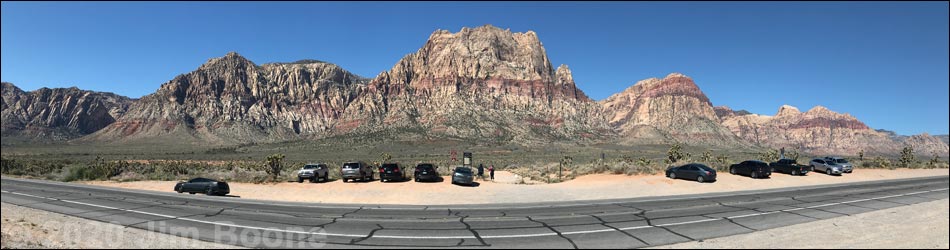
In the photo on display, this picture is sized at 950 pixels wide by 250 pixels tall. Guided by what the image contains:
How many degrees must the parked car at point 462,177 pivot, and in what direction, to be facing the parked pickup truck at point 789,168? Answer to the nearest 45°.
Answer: approximately 90° to its right

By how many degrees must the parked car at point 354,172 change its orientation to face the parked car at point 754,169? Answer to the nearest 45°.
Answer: approximately 45° to its right

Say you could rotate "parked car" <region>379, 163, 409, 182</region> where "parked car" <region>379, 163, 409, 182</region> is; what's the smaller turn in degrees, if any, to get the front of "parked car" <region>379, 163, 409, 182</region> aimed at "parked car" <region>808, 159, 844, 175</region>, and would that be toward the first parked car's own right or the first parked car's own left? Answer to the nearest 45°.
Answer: approximately 45° to the first parked car's own right

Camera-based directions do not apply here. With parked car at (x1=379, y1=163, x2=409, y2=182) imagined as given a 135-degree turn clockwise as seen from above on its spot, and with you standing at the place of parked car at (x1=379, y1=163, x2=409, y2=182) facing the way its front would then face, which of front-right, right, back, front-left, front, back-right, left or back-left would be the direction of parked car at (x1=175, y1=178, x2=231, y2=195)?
right

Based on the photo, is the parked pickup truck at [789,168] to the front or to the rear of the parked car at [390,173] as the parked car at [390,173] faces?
to the front

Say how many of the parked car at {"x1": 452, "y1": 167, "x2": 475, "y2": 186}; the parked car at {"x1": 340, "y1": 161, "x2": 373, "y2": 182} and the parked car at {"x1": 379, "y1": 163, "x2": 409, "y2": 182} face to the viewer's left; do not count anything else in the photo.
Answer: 0

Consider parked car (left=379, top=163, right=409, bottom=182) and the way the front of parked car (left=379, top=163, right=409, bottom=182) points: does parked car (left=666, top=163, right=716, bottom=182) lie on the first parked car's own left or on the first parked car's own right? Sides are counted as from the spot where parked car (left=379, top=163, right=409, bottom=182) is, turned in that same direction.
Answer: on the first parked car's own right

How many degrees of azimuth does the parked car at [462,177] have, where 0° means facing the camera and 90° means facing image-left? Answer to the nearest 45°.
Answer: approximately 180°

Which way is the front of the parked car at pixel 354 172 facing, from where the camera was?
facing away from the viewer and to the right of the viewer

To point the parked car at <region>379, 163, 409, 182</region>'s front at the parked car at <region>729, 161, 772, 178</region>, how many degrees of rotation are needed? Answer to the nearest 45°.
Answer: approximately 45° to its right

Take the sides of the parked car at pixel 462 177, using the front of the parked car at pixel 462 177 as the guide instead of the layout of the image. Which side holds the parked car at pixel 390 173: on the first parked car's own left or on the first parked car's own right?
on the first parked car's own left

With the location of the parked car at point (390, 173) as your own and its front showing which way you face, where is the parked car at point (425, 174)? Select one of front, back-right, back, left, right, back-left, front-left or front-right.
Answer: front-right

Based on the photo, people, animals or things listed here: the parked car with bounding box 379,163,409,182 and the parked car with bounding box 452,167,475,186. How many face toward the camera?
0

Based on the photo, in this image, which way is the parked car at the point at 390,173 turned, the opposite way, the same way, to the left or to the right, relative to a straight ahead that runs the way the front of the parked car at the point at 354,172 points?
the same way

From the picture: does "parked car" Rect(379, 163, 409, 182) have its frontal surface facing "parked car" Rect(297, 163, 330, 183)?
no

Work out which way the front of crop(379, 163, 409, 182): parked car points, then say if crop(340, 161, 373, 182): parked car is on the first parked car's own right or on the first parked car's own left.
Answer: on the first parked car's own left

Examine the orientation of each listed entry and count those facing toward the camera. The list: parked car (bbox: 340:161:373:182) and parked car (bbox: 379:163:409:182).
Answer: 0

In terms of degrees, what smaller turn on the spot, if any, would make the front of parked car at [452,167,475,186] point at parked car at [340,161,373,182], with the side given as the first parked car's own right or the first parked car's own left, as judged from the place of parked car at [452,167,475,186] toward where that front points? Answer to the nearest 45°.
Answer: approximately 90° to the first parked car's own left
